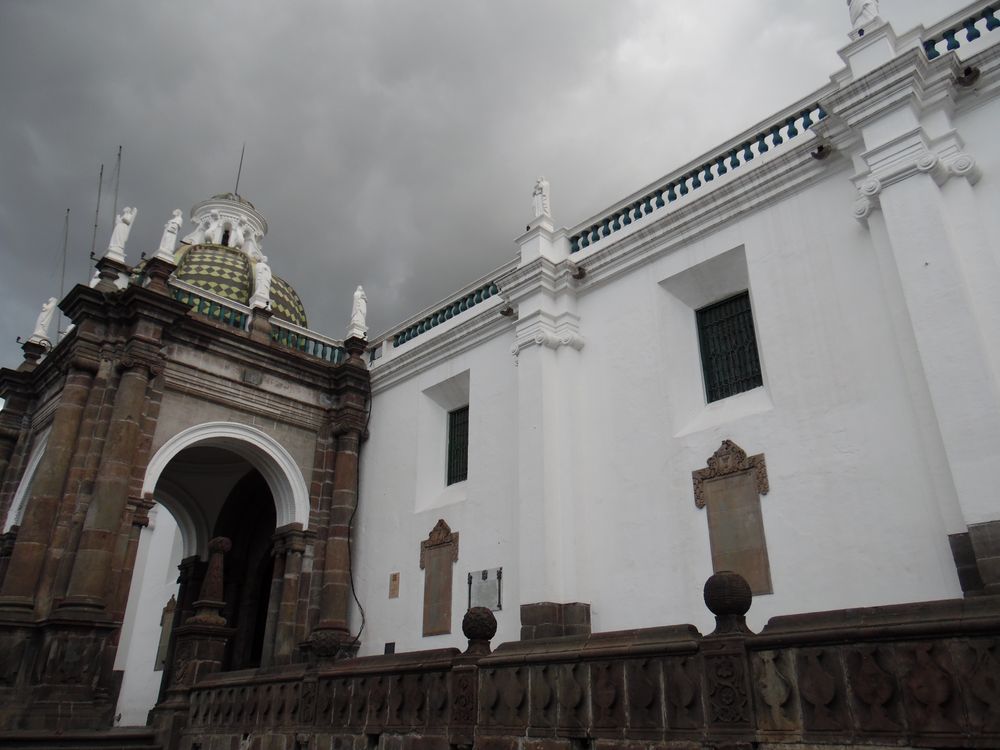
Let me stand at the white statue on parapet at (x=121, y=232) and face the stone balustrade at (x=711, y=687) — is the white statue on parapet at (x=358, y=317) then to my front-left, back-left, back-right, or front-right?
front-left

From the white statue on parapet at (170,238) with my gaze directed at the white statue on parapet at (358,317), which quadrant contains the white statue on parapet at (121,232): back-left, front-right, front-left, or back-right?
back-left

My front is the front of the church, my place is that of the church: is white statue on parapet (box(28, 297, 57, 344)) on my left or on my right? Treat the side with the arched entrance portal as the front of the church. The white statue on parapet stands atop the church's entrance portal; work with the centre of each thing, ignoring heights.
on my right

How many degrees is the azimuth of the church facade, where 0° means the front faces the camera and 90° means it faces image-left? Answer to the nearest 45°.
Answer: approximately 45°
